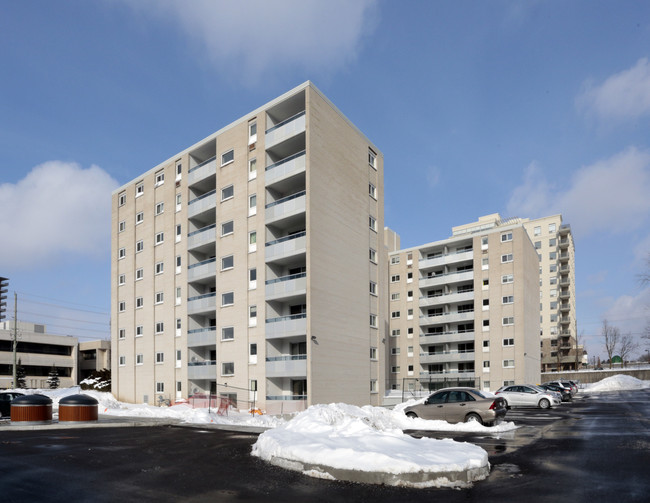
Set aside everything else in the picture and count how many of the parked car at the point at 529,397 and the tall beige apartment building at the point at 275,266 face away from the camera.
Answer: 0

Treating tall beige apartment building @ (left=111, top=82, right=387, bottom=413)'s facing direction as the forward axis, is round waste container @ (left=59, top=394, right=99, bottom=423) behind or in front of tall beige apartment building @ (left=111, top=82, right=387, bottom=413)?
in front

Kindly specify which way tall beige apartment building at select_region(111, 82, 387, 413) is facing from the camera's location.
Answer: facing the viewer and to the left of the viewer
